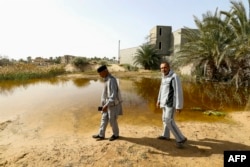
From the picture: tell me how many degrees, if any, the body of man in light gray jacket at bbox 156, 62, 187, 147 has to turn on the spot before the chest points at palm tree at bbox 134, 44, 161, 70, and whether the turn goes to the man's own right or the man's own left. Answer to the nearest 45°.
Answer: approximately 135° to the man's own right

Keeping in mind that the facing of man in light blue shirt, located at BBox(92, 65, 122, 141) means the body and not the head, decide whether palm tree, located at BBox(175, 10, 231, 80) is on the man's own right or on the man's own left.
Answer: on the man's own right

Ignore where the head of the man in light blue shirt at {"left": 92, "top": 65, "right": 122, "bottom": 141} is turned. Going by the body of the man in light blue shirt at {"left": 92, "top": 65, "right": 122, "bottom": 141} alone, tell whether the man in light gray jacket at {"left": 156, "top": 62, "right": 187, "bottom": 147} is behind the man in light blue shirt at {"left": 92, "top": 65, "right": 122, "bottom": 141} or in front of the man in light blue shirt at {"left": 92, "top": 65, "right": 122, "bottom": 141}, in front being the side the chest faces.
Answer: behind

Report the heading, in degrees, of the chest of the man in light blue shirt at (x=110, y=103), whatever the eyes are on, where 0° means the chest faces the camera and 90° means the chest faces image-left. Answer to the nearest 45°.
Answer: approximately 90°

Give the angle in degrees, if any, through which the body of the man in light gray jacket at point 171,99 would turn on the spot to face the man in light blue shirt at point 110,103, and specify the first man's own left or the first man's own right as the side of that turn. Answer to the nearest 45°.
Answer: approximately 45° to the first man's own right

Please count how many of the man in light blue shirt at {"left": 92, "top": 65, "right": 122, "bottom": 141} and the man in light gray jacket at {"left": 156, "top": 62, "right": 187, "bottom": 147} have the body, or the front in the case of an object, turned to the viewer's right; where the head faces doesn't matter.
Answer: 0

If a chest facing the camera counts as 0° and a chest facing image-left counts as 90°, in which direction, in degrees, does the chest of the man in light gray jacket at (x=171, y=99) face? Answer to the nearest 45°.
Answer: approximately 45°

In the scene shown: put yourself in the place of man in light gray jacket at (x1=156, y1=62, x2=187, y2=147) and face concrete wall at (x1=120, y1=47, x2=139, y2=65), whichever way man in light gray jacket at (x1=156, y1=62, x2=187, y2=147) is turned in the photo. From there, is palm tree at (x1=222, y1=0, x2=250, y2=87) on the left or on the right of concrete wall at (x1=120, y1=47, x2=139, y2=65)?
right

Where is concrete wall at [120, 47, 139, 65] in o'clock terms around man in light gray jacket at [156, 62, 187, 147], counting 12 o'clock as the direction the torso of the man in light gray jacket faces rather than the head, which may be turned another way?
The concrete wall is roughly at 4 o'clock from the man in light gray jacket.
